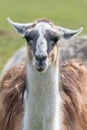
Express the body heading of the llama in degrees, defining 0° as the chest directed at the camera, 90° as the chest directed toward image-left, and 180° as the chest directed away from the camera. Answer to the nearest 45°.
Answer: approximately 0°
